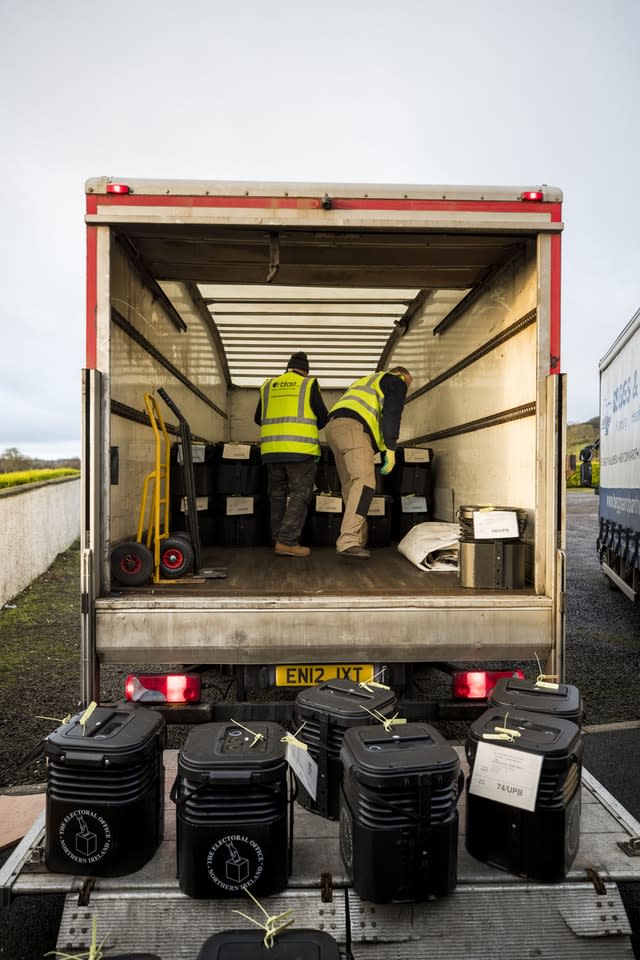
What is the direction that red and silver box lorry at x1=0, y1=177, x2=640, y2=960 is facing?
away from the camera

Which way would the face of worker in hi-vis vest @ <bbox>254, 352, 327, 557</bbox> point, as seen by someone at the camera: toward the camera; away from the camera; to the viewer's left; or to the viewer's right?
away from the camera

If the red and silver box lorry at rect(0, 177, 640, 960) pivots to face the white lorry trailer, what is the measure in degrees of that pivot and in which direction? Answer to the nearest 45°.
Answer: approximately 45° to its right
